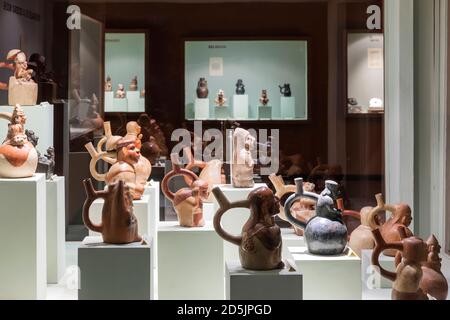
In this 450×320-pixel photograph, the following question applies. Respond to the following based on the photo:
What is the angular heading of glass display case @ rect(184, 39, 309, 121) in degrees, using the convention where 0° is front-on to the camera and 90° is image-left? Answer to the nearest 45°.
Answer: approximately 0°
